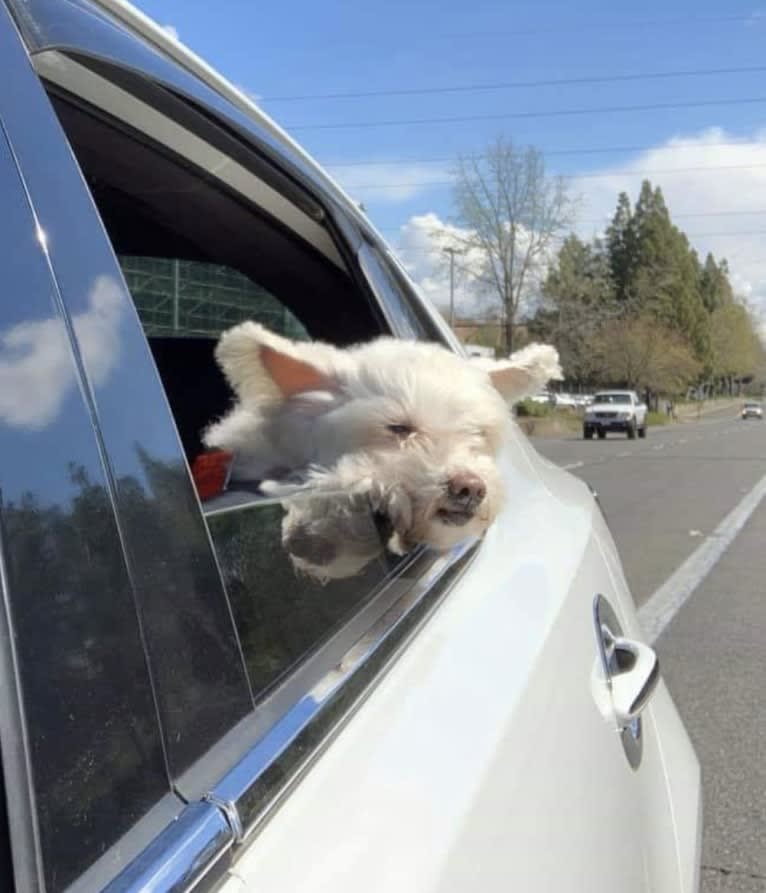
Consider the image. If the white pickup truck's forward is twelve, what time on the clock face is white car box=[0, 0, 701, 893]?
The white car is roughly at 12 o'clock from the white pickup truck.

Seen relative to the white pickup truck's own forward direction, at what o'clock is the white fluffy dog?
The white fluffy dog is roughly at 12 o'clock from the white pickup truck.

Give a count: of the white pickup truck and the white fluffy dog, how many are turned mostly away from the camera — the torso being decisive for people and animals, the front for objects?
0

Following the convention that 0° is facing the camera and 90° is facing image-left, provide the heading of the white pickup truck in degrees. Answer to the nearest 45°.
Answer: approximately 0°

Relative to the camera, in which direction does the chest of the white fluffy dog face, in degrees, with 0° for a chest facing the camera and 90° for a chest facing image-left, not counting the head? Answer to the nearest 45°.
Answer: approximately 315°

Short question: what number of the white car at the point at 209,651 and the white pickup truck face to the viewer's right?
0

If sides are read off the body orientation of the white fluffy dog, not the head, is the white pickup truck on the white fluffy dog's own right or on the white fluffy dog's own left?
on the white fluffy dog's own left
